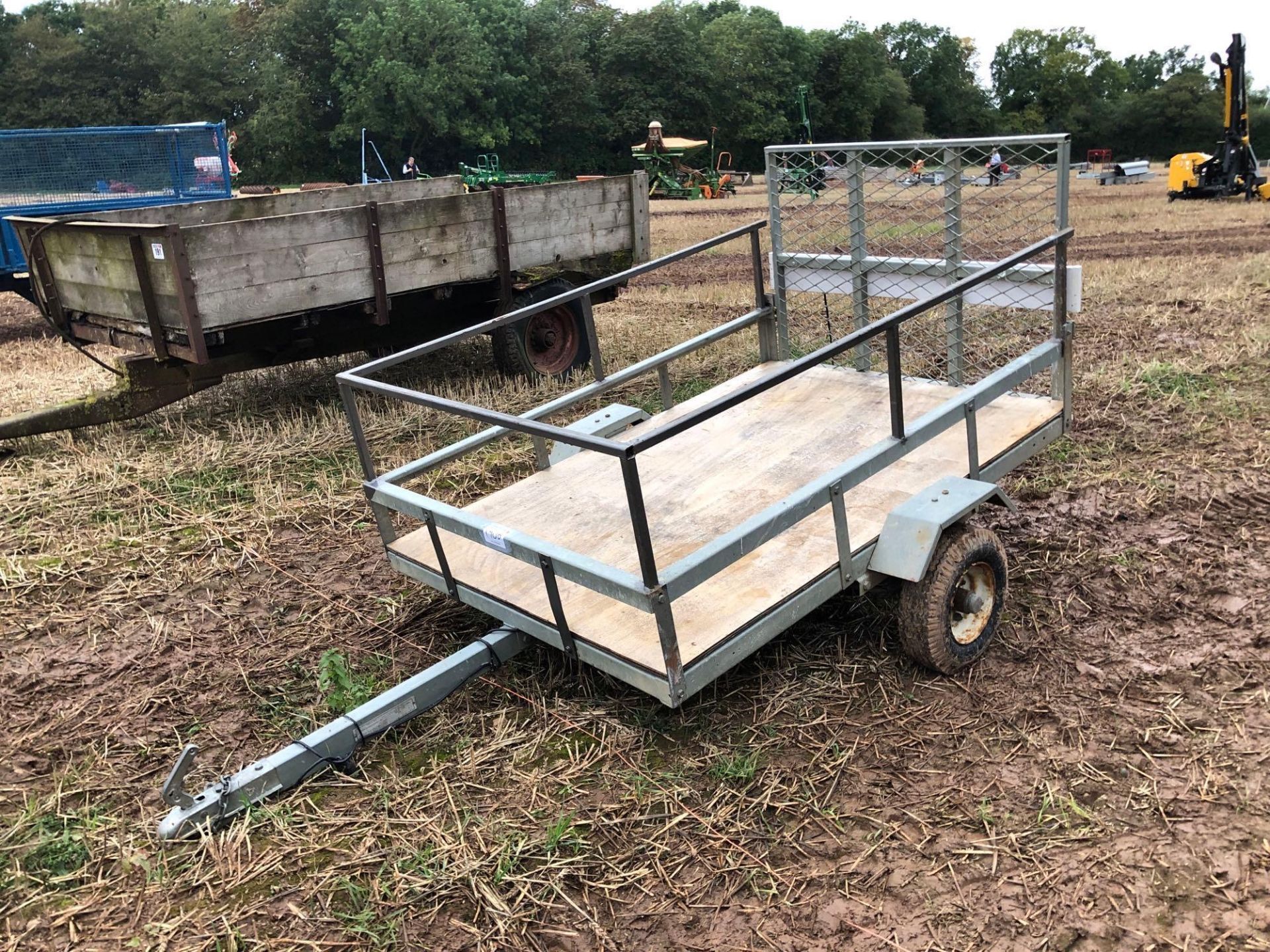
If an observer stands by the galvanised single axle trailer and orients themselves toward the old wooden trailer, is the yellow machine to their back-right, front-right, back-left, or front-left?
front-right

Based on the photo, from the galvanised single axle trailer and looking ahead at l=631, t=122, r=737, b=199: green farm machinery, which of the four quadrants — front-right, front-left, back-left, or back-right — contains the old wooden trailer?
front-left

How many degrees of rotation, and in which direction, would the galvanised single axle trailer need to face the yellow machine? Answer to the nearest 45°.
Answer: approximately 180°

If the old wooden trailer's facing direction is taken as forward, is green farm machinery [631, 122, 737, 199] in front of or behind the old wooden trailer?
behind

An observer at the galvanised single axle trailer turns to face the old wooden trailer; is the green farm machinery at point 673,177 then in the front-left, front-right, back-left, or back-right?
front-right

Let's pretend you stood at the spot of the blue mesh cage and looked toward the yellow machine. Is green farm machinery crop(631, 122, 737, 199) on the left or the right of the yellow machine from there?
left

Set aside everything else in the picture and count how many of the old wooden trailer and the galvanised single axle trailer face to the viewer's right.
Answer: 0

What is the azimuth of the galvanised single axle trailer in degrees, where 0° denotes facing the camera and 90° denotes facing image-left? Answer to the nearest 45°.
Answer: approximately 45°

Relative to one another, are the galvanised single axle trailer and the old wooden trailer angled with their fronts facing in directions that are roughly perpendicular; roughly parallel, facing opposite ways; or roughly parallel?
roughly parallel

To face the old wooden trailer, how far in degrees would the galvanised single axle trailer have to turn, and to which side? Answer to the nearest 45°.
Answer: approximately 90° to its right

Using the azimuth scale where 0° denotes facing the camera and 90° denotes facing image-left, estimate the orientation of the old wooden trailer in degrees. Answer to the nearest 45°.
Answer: approximately 45°

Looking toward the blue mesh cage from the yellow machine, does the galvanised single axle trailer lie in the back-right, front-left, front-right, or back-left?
front-left

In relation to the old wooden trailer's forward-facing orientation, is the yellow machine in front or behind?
behind

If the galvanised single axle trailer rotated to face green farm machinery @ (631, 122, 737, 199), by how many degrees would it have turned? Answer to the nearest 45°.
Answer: approximately 135° to its right
